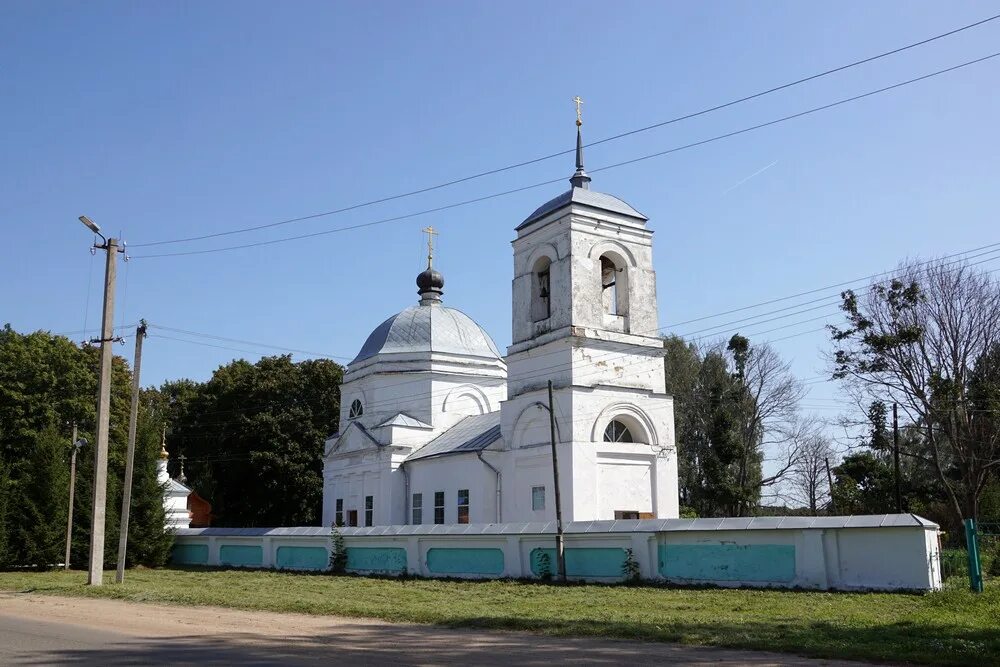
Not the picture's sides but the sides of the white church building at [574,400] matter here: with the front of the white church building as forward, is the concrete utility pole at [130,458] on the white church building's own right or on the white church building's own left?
on the white church building's own right

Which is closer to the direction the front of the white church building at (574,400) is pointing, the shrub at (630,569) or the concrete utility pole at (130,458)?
the shrub

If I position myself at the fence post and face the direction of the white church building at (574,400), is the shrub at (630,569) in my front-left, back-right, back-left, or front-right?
front-left

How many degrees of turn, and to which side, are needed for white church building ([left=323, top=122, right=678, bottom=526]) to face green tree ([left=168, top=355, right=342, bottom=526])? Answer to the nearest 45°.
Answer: approximately 180°

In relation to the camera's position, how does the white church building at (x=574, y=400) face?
facing the viewer and to the right of the viewer

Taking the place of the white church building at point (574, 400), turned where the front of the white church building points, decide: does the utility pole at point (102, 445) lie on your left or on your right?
on your right

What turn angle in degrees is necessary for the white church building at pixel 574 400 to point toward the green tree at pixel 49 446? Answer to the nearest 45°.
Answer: approximately 180°

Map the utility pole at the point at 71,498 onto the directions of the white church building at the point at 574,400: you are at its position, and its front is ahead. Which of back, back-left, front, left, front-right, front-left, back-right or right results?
back-right

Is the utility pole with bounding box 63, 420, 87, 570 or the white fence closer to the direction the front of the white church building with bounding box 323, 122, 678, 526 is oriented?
the white fence

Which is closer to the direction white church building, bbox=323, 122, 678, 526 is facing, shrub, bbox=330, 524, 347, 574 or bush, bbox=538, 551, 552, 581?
the bush

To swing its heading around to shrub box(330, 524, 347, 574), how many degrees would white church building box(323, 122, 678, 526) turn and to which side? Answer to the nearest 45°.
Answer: approximately 135° to its right

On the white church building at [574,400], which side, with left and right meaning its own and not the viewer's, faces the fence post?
front

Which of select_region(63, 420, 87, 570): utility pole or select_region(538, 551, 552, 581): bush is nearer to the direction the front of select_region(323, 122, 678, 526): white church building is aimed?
the bush
